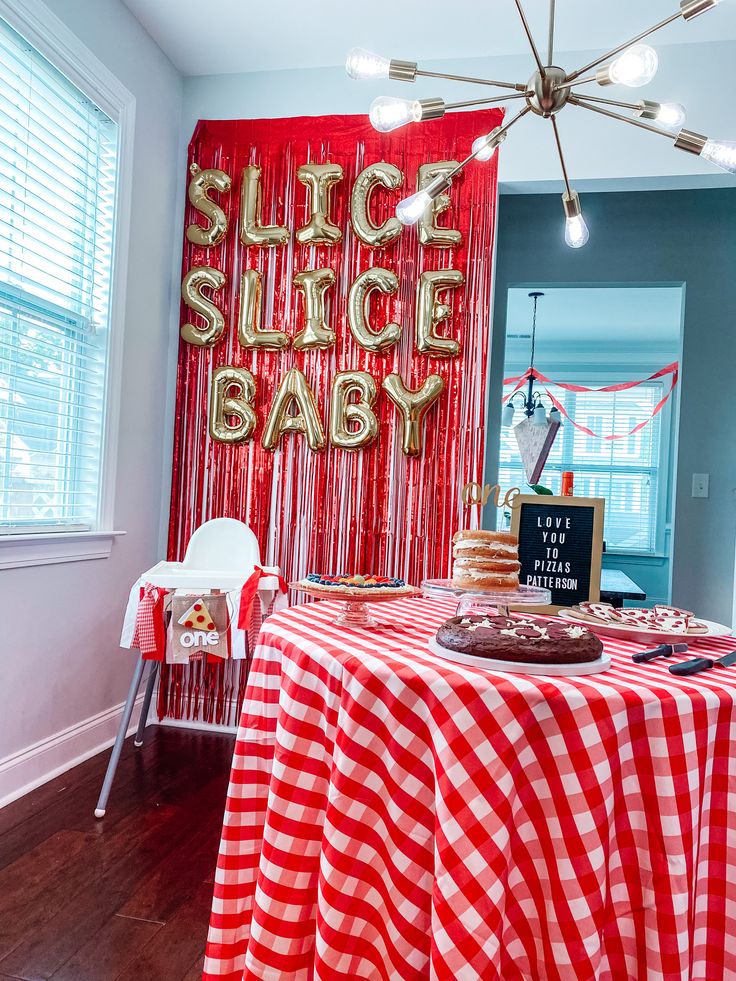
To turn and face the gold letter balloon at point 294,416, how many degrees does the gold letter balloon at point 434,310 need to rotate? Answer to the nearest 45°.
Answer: approximately 90° to its right

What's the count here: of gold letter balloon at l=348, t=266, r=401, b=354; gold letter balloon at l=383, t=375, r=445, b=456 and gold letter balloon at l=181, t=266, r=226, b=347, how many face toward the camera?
3

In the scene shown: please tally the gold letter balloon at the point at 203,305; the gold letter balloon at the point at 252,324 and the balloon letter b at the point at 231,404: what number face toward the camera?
3

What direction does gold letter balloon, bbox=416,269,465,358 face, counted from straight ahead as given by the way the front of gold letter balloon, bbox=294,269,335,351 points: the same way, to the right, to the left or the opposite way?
the same way

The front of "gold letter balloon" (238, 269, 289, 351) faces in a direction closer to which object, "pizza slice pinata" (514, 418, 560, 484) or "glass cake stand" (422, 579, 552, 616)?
the glass cake stand

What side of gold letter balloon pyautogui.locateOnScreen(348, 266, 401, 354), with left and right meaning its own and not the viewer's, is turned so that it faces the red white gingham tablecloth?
front

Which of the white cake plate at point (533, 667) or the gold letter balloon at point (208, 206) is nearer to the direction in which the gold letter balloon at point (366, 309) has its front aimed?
the white cake plate

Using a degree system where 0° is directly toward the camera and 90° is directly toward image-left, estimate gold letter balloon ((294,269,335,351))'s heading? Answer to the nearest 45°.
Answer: approximately 0°

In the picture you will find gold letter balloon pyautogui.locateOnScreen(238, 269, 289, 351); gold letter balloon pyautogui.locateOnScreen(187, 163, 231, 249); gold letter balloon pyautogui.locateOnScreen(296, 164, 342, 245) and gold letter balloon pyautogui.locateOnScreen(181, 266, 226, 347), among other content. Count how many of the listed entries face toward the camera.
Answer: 4

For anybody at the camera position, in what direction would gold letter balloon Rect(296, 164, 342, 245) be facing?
facing the viewer

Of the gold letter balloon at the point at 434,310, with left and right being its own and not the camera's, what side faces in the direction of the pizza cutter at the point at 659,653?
front

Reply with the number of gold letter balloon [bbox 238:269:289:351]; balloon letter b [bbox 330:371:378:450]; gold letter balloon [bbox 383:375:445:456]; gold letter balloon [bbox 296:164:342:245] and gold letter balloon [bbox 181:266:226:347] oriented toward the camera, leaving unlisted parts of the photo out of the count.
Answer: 5

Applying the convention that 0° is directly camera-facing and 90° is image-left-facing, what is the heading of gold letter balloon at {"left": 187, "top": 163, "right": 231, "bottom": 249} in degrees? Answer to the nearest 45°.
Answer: approximately 0°
